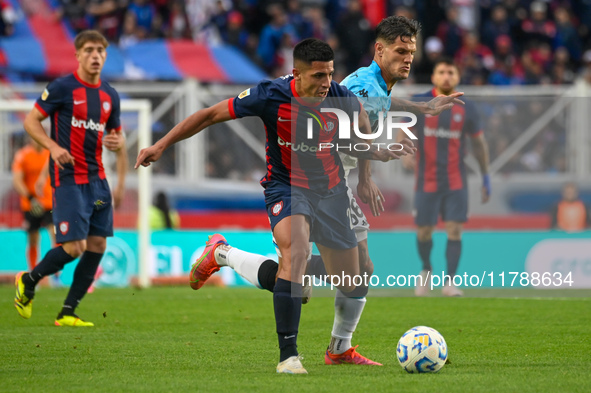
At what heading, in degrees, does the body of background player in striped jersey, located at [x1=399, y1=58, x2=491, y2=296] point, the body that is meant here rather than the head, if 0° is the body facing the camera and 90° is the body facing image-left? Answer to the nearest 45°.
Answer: approximately 0°

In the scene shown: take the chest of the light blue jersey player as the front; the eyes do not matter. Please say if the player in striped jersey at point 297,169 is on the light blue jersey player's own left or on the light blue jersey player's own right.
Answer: on the light blue jersey player's own right

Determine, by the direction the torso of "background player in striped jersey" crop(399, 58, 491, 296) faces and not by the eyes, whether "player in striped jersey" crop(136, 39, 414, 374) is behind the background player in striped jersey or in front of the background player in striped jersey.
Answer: in front

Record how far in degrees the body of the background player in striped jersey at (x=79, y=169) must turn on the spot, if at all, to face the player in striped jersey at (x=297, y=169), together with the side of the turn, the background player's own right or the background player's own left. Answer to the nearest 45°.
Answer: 0° — they already face them
